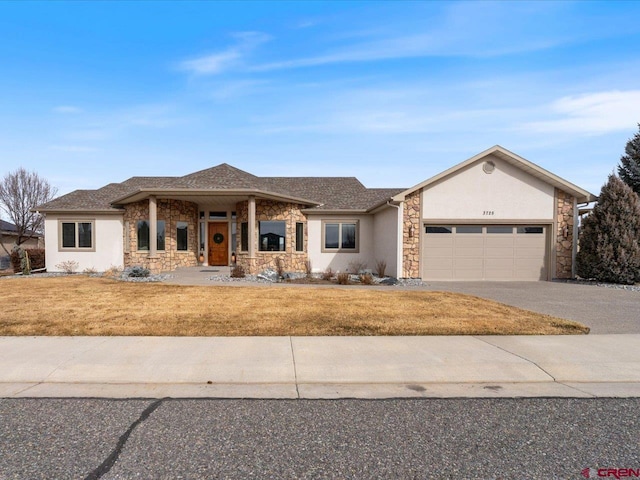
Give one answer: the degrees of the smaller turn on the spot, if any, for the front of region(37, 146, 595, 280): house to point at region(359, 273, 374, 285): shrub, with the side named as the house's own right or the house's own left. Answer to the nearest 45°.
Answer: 0° — it already faces it

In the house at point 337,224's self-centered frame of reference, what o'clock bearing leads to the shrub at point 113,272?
The shrub is roughly at 3 o'clock from the house.

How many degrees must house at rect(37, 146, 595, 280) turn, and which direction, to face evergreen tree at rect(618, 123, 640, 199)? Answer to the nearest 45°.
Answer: approximately 90° to its left

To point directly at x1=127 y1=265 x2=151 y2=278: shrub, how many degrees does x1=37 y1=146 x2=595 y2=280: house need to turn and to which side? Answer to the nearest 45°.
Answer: approximately 90° to its right

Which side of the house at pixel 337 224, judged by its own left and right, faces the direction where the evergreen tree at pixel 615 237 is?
left

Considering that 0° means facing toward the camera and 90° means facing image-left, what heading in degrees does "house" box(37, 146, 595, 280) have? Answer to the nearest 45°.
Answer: approximately 0°

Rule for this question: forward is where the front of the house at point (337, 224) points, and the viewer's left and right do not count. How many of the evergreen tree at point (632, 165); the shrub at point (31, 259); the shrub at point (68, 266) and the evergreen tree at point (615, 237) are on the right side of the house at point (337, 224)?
2

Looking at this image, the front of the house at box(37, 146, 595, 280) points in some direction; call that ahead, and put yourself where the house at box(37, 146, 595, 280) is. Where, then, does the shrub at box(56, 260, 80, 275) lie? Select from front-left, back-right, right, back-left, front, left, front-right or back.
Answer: right

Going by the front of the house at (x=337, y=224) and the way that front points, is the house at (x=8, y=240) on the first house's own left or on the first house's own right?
on the first house's own right
